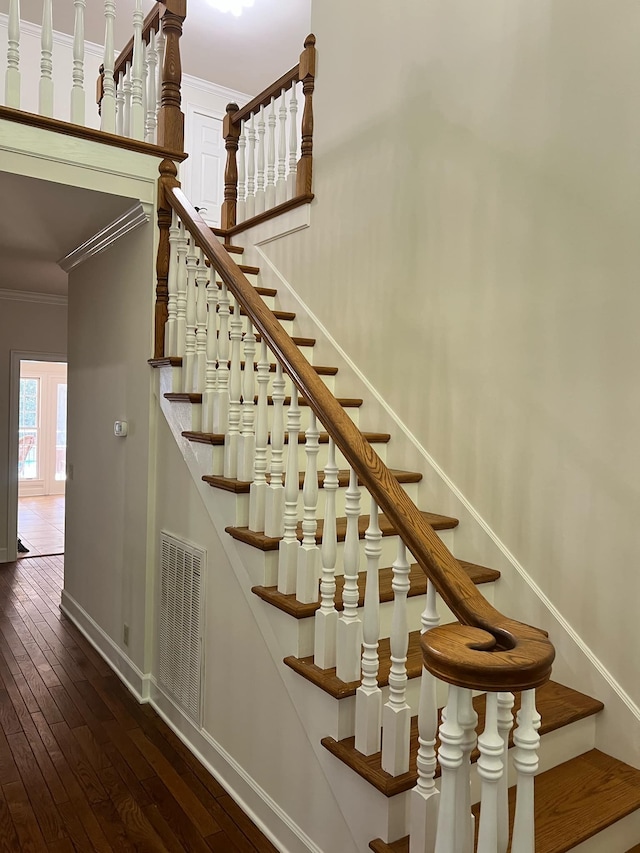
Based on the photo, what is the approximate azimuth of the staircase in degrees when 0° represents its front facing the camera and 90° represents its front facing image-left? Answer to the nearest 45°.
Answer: approximately 315°
